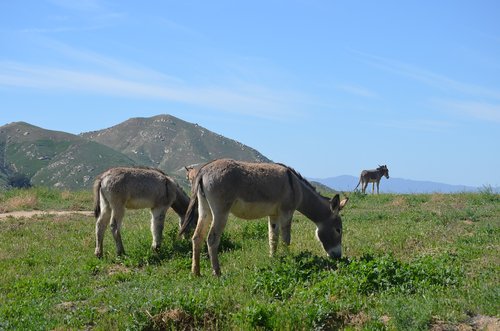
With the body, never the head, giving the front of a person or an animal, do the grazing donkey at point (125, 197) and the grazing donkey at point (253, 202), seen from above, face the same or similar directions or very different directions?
same or similar directions

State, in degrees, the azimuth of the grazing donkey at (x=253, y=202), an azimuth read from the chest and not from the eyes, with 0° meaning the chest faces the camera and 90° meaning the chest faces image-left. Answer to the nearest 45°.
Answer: approximately 270°

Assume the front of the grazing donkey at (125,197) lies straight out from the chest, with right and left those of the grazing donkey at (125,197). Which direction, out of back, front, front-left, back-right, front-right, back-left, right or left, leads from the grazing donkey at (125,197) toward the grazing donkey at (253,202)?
front-right

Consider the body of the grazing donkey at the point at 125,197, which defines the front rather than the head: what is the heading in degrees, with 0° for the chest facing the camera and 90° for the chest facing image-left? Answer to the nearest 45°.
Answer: approximately 270°

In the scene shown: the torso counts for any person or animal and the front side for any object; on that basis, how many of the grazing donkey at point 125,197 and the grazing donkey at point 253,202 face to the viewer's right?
2

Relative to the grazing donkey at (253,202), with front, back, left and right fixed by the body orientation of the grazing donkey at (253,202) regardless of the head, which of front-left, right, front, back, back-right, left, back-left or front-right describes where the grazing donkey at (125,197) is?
back-left
